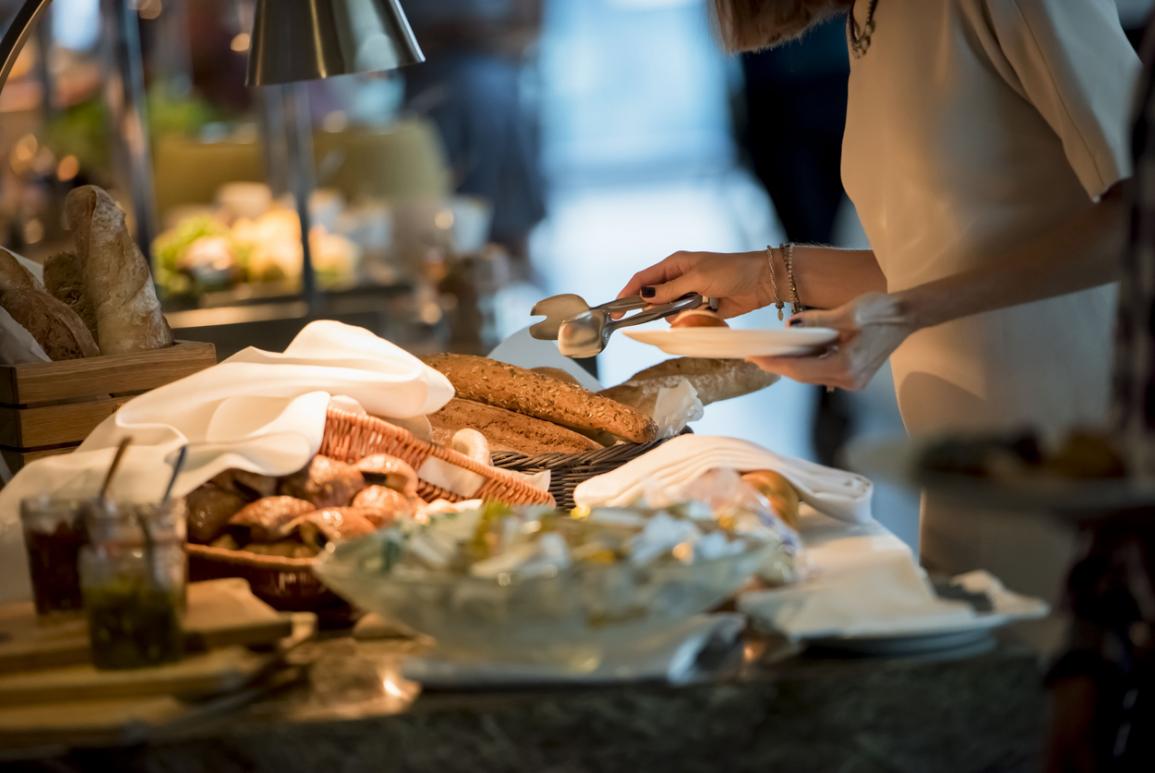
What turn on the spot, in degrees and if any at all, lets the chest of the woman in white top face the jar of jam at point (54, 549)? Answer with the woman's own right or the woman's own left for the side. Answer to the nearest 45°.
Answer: approximately 45° to the woman's own left

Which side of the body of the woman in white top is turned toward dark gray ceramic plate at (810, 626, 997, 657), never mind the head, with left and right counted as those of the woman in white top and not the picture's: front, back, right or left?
left

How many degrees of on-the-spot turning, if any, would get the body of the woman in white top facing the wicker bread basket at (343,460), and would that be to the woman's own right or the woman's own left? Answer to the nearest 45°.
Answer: approximately 45° to the woman's own left

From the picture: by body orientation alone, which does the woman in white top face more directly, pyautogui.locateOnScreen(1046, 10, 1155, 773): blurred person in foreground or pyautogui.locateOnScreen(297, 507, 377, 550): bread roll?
the bread roll

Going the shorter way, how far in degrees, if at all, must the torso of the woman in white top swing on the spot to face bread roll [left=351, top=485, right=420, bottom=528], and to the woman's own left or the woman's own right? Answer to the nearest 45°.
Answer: approximately 45° to the woman's own left

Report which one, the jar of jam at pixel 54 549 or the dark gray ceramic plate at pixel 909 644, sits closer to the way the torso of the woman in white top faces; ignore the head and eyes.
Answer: the jar of jam

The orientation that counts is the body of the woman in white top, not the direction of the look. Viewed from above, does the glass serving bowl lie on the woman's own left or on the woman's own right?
on the woman's own left

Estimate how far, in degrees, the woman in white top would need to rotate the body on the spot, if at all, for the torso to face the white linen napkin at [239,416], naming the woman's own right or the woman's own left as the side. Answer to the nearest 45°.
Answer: approximately 45° to the woman's own left

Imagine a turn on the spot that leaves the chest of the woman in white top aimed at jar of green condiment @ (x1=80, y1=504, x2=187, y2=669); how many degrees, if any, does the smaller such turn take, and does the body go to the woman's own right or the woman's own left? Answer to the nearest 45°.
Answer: approximately 45° to the woman's own left

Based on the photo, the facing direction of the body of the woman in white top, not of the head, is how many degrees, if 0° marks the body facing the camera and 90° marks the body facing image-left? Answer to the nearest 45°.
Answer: approximately 90°

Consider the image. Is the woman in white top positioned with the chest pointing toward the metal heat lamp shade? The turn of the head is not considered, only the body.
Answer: yes

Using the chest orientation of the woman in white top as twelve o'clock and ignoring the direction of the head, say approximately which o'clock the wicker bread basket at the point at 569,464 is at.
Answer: The wicker bread basket is roughly at 11 o'clock from the woman in white top.

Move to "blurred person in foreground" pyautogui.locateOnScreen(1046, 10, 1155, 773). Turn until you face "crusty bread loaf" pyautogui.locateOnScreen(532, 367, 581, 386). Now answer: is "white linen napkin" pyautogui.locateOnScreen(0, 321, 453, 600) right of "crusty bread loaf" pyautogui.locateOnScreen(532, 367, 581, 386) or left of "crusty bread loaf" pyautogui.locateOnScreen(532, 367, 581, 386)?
left
